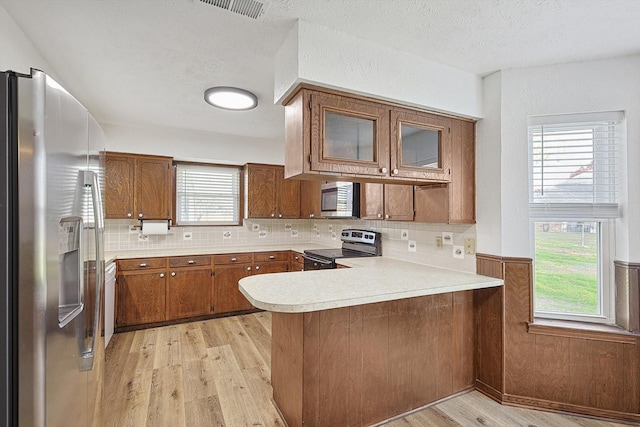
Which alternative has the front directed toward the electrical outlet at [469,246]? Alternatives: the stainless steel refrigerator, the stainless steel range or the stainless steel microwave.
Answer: the stainless steel refrigerator

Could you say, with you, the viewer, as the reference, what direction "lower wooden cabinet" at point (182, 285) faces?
facing the viewer

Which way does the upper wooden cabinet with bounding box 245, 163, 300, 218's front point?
toward the camera

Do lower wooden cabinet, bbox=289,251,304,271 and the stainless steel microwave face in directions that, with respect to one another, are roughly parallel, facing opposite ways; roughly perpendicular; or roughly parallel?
roughly parallel

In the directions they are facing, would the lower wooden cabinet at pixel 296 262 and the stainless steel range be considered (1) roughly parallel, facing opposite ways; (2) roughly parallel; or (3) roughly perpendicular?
roughly parallel

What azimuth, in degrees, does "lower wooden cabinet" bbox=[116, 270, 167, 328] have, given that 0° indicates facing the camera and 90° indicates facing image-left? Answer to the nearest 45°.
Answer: approximately 0°

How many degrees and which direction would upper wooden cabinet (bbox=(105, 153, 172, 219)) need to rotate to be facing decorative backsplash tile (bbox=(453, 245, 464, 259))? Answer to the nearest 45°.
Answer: approximately 45° to its left

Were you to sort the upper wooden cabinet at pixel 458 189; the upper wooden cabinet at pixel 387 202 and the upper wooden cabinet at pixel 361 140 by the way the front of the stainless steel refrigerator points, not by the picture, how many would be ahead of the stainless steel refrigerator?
3

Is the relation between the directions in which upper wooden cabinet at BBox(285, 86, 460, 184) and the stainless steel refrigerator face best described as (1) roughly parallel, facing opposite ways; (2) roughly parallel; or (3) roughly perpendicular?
roughly perpendicular

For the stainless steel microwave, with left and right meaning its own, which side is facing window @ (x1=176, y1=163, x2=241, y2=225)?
right

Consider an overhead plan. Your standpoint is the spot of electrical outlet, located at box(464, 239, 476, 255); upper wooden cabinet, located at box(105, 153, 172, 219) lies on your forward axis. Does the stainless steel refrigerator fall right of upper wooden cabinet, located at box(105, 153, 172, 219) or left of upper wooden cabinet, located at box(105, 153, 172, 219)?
left

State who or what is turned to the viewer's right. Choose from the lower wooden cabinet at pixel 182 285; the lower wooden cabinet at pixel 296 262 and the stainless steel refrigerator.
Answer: the stainless steel refrigerator

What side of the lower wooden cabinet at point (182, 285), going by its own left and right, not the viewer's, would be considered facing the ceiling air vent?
front

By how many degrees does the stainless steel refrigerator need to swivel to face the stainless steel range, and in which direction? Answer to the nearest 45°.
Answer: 0° — it already faces it

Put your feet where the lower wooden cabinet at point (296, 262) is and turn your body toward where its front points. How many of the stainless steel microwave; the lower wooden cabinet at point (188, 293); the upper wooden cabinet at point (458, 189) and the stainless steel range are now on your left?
3

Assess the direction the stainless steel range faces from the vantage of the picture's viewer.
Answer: facing the viewer and to the left of the viewer
